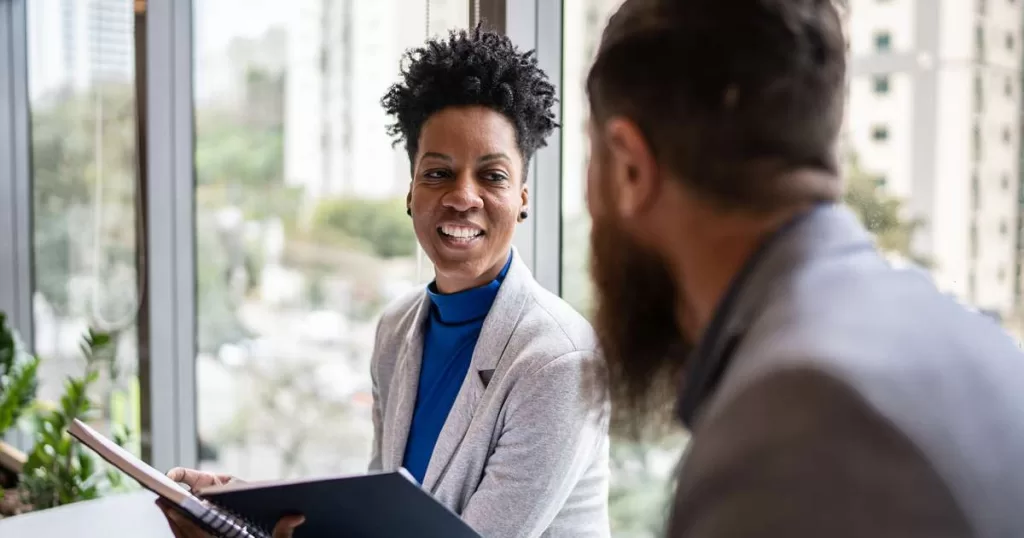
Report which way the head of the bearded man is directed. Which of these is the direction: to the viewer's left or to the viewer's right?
to the viewer's left

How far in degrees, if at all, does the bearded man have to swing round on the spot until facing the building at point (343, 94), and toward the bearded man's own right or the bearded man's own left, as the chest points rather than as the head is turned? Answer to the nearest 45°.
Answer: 0° — they already face it

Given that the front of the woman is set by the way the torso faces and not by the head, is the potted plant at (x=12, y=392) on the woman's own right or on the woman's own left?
on the woman's own right

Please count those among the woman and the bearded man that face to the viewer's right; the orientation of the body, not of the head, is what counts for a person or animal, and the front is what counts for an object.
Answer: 0

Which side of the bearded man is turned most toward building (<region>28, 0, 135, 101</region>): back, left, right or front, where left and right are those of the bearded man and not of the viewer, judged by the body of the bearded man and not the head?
front

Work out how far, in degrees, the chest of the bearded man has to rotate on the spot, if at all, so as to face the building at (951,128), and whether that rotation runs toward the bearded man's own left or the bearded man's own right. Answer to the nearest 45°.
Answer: approximately 45° to the bearded man's own right

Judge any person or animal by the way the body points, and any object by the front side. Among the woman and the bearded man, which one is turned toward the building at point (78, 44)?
the bearded man

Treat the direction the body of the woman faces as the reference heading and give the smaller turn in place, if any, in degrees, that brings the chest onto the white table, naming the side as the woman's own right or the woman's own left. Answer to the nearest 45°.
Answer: approximately 45° to the woman's own right

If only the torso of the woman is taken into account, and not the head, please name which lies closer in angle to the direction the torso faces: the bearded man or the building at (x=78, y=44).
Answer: the bearded man

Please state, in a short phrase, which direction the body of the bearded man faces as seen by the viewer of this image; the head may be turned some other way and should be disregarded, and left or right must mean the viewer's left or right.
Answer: facing away from the viewer and to the left of the viewer

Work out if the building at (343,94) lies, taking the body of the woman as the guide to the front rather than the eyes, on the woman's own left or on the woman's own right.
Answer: on the woman's own right

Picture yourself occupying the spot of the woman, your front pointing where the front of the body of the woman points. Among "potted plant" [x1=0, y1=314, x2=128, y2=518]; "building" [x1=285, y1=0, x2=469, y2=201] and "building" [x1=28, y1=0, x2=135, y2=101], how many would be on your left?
0

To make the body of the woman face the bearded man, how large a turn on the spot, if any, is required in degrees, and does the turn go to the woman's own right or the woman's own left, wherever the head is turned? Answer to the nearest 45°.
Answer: approximately 45° to the woman's own left

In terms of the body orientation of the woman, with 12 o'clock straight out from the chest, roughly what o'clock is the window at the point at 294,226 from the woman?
The window is roughly at 4 o'clock from the woman.
